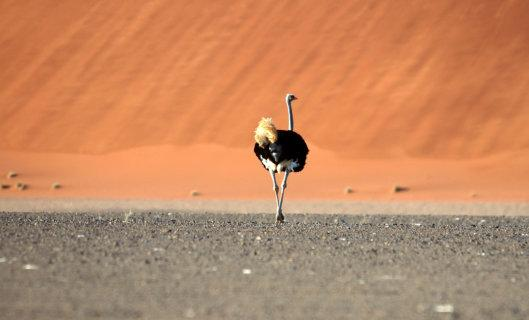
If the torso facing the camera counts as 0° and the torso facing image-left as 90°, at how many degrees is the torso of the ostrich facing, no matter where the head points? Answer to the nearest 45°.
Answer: approximately 225°

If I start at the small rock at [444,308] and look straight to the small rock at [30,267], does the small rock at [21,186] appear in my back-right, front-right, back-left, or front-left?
front-right

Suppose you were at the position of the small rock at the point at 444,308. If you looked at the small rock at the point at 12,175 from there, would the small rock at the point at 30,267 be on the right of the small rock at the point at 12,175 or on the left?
left

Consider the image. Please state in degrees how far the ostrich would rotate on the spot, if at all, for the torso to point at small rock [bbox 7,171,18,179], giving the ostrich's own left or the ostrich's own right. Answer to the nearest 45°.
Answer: approximately 90° to the ostrich's own left

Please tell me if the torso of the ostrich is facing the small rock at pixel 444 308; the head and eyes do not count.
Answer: no

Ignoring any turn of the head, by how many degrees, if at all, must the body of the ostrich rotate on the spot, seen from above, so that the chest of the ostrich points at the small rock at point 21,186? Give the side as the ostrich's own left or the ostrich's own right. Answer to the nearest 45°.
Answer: approximately 90° to the ostrich's own left

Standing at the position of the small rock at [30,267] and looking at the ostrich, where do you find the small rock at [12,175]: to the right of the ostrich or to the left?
left

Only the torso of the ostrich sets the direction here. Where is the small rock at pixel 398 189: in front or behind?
in front

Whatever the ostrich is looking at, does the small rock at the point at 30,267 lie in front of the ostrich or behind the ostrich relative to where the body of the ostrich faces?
behind
